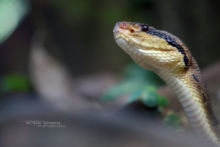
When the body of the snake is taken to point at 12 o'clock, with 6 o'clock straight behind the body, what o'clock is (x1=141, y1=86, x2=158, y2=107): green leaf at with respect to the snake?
The green leaf is roughly at 2 o'clock from the snake.

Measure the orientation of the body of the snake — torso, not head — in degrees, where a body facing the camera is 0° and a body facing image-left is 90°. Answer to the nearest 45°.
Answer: approximately 90°

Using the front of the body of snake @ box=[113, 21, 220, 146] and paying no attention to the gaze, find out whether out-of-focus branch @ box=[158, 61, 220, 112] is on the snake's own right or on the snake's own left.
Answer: on the snake's own right
